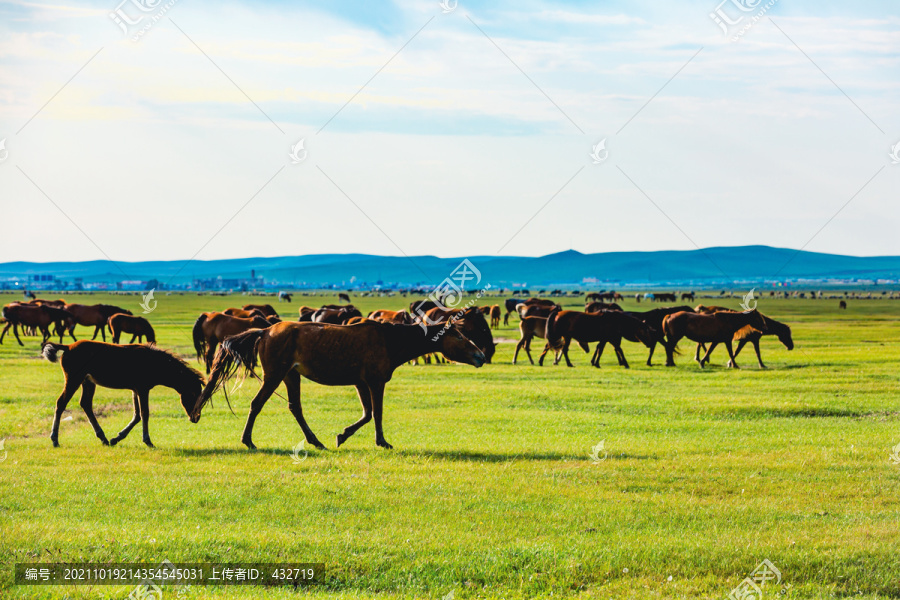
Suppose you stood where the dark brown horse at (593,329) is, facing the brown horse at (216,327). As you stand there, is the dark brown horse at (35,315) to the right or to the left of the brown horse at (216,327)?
right

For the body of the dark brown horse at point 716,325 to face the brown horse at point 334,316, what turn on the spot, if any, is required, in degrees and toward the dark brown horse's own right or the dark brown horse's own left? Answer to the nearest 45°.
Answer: approximately 180°

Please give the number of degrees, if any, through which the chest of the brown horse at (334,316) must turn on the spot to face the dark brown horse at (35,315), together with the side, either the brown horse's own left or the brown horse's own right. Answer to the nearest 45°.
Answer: approximately 135° to the brown horse's own left

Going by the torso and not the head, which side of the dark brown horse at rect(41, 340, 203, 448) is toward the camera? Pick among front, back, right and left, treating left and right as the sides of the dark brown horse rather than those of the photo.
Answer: right

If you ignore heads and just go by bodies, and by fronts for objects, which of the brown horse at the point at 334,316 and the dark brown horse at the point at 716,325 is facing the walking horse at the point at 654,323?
the brown horse

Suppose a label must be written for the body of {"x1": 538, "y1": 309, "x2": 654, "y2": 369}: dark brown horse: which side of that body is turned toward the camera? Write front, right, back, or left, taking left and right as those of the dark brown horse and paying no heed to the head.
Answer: right

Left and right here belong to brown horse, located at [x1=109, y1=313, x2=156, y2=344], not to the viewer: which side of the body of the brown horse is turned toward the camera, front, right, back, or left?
right

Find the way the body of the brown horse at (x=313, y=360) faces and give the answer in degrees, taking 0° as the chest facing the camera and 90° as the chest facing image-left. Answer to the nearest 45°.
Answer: approximately 270°

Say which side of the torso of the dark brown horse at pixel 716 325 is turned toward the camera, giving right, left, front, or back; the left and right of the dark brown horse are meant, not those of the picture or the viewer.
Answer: right

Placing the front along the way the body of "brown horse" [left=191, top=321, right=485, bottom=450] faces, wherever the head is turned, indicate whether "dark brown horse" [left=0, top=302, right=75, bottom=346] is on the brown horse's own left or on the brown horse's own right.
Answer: on the brown horse's own left
